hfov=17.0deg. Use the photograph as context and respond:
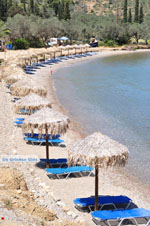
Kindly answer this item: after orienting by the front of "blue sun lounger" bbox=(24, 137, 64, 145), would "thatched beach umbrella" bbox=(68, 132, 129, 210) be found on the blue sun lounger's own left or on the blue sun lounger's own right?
on the blue sun lounger's own right

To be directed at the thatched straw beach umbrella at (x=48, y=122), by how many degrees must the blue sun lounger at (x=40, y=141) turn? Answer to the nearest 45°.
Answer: approximately 90° to its right

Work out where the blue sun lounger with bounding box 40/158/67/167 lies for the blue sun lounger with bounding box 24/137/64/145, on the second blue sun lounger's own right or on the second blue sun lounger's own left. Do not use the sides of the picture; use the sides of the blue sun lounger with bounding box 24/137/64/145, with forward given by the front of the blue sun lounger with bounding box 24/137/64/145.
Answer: on the second blue sun lounger's own right

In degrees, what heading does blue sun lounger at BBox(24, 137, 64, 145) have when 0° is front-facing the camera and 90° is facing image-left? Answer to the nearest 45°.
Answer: approximately 270°

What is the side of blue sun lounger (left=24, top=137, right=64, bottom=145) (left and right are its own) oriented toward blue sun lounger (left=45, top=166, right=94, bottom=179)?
right

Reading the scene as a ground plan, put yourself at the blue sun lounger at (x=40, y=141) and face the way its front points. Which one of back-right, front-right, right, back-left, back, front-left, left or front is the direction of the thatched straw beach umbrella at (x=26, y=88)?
left

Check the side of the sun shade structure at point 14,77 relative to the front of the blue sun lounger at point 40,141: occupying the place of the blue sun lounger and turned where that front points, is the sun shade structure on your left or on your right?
on your left
